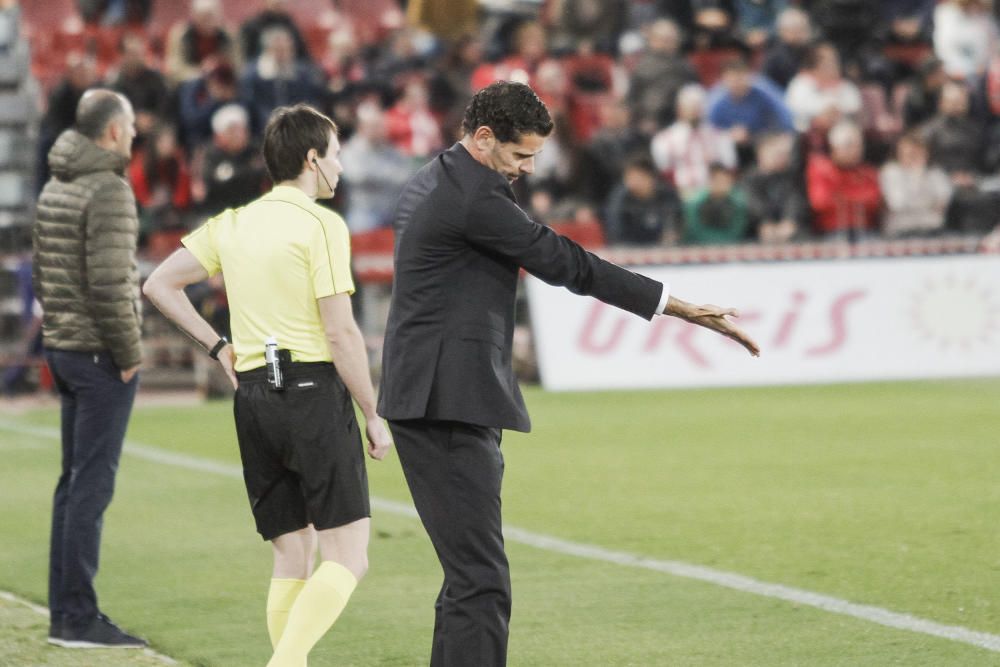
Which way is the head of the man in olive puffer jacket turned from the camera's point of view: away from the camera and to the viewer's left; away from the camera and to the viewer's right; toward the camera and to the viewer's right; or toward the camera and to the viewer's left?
away from the camera and to the viewer's right

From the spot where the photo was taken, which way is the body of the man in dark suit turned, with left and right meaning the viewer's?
facing to the right of the viewer

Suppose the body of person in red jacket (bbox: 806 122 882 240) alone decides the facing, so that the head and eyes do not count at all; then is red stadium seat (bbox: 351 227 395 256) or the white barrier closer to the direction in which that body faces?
the white barrier

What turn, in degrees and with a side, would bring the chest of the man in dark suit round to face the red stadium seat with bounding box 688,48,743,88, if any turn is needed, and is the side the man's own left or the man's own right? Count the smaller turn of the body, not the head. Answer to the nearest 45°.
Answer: approximately 90° to the man's own left

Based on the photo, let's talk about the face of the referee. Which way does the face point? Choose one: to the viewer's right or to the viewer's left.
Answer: to the viewer's right

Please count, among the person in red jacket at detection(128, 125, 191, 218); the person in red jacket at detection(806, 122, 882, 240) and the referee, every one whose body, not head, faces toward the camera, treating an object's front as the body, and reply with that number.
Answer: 2

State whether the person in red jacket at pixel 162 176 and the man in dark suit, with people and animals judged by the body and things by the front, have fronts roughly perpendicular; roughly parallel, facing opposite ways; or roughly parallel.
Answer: roughly perpendicular

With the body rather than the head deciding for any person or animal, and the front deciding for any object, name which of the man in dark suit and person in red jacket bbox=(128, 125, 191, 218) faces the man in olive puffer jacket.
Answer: the person in red jacket

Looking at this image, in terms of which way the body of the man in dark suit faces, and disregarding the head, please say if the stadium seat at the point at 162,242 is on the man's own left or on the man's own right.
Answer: on the man's own left

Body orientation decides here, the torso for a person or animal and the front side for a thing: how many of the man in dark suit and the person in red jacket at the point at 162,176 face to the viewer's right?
1

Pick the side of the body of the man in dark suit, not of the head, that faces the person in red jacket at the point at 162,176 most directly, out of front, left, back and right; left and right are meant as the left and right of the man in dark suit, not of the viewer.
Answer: left

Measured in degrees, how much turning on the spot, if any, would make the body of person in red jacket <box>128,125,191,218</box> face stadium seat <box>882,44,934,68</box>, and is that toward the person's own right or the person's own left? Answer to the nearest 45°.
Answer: approximately 90° to the person's own left

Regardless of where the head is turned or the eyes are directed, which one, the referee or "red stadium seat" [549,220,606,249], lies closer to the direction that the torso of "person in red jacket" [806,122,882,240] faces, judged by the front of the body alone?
the referee
